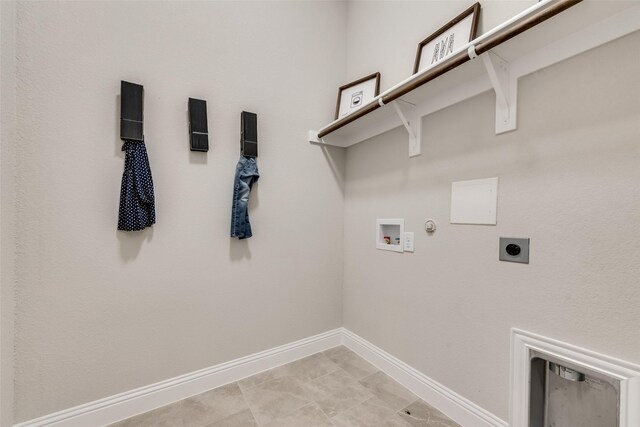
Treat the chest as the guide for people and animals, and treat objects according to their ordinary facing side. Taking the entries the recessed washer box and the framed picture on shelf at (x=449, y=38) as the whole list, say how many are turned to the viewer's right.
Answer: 0

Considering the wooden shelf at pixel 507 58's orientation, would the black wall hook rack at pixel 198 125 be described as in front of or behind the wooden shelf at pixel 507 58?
in front

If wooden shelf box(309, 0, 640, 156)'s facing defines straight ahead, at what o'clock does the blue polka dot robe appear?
The blue polka dot robe is roughly at 1 o'clock from the wooden shelf.

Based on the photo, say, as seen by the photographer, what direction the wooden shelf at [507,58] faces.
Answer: facing the viewer and to the left of the viewer

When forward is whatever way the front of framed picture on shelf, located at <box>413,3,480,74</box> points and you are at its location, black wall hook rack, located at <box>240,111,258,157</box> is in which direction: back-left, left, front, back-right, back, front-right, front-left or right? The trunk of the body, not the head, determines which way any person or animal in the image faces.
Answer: front-right

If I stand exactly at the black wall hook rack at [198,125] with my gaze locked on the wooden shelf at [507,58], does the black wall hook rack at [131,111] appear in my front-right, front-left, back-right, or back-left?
back-right

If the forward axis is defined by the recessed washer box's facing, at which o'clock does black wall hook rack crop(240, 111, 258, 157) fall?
The black wall hook rack is roughly at 1 o'clock from the recessed washer box.

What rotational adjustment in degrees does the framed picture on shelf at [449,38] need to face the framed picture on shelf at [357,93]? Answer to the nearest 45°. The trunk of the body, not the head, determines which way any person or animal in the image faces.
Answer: approximately 90° to its right

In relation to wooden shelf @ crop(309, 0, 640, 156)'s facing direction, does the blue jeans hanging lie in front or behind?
in front

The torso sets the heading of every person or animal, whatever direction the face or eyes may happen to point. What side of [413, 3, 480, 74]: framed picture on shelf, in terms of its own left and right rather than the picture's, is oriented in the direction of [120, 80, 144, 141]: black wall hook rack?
front

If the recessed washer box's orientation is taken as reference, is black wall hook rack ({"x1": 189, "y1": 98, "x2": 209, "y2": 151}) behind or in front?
in front

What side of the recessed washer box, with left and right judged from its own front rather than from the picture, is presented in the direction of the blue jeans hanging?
front

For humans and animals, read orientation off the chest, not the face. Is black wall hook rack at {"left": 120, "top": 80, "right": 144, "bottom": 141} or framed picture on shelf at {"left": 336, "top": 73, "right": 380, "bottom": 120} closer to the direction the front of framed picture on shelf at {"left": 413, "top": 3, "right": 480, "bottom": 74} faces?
the black wall hook rack

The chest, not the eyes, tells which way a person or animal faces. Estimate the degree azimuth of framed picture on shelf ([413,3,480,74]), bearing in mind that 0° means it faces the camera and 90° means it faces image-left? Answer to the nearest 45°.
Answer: approximately 45°
